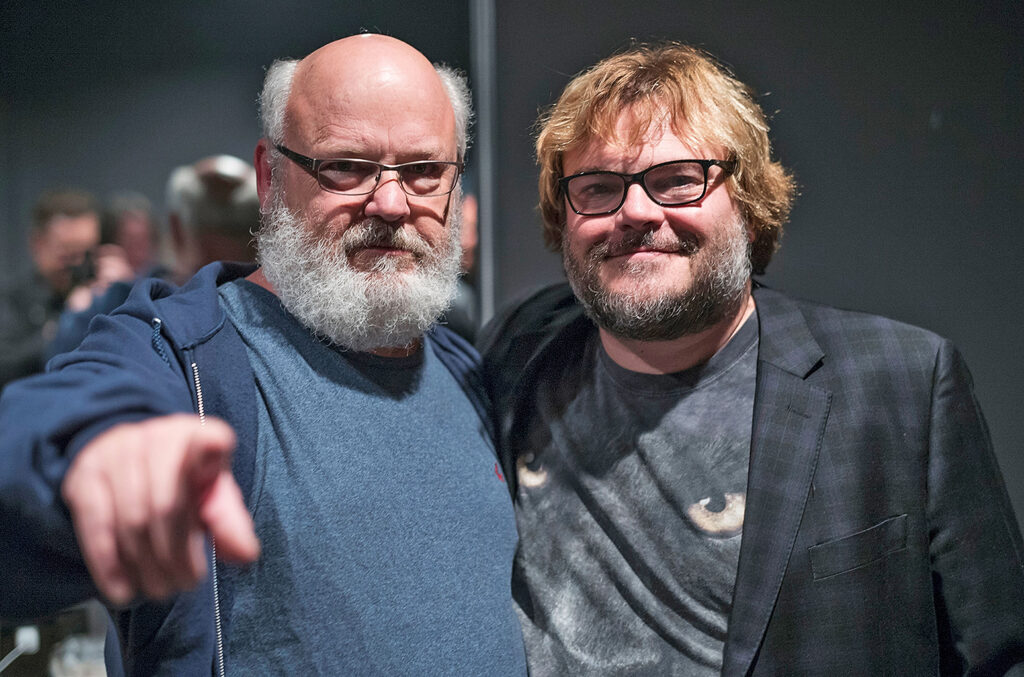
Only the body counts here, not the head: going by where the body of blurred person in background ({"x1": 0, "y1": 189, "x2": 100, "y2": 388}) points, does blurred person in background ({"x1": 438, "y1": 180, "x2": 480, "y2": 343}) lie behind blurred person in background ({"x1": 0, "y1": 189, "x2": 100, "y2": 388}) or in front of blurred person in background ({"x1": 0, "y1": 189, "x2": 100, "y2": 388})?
in front

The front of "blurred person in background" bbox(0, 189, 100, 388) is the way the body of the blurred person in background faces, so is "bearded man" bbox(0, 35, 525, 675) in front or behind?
in front

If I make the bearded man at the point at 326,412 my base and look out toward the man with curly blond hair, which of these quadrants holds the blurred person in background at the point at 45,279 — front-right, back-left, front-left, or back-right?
back-left

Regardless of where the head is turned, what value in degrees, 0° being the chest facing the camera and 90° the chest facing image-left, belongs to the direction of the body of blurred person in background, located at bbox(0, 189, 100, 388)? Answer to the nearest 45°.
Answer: approximately 315°

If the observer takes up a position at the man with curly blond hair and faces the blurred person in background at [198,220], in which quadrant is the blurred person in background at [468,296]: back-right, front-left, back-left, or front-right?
front-right

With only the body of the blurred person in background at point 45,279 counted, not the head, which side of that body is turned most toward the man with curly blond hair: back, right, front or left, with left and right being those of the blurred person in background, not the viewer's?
front

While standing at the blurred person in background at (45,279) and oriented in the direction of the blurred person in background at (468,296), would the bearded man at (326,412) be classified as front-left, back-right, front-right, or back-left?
front-right
